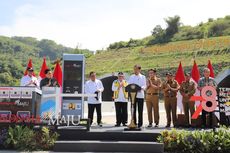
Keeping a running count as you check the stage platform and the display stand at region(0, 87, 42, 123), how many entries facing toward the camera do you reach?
2

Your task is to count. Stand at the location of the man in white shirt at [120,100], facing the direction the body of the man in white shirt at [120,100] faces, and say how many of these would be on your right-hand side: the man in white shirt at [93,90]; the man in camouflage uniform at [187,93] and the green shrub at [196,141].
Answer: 1

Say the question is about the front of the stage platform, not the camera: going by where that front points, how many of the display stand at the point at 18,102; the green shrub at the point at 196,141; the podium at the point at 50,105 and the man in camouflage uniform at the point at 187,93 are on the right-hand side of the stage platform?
2

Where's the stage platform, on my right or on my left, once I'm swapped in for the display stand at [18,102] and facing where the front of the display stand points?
on my left

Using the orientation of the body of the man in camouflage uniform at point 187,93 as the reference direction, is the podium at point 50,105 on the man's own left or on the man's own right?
on the man's own right
